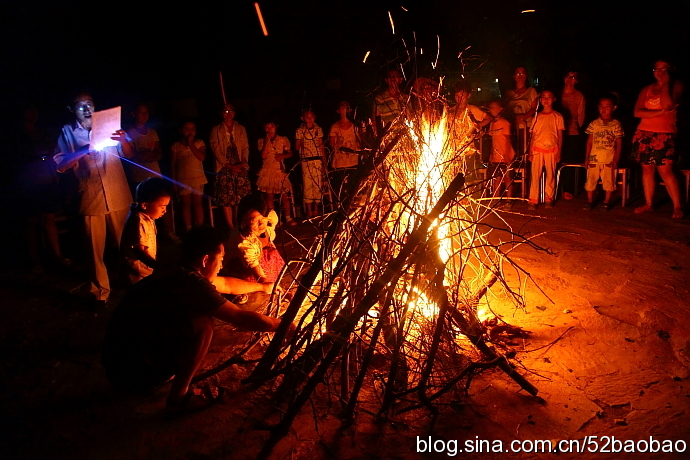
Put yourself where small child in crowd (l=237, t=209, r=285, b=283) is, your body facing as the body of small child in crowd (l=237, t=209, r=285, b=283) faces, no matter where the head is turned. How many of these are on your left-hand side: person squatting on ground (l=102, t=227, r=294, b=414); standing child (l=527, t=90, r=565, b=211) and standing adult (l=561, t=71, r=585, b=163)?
2

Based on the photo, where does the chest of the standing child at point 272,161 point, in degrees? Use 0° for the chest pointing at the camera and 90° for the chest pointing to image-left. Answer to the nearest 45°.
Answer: approximately 0°

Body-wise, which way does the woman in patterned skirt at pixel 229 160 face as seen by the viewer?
toward the camera

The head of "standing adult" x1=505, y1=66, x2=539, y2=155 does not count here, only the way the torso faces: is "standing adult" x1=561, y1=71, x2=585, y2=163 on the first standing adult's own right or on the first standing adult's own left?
on the first standing adult's own left

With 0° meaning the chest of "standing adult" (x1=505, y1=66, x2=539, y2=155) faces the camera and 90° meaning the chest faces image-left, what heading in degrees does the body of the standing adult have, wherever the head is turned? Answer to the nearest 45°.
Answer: approximately 0°

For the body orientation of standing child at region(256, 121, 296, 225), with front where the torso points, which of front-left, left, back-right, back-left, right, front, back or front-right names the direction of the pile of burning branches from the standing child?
front

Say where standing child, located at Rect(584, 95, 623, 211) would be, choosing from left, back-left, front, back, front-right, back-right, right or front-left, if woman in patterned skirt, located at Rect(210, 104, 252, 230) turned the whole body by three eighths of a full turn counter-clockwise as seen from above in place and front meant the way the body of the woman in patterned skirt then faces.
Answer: front-right

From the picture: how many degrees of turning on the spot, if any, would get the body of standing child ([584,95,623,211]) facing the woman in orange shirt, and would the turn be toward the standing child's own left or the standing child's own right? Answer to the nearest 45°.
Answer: approximately 45° to the standing child's own left

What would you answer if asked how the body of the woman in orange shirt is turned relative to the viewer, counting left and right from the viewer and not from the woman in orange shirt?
facing the viewer and to the left of the viewer
